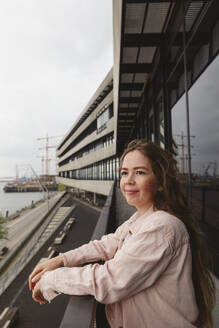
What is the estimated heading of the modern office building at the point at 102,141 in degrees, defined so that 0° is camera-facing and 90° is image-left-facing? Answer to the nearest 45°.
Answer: approximately 45°

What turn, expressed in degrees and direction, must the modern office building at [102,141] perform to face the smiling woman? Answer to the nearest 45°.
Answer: approximately 45° to its left
